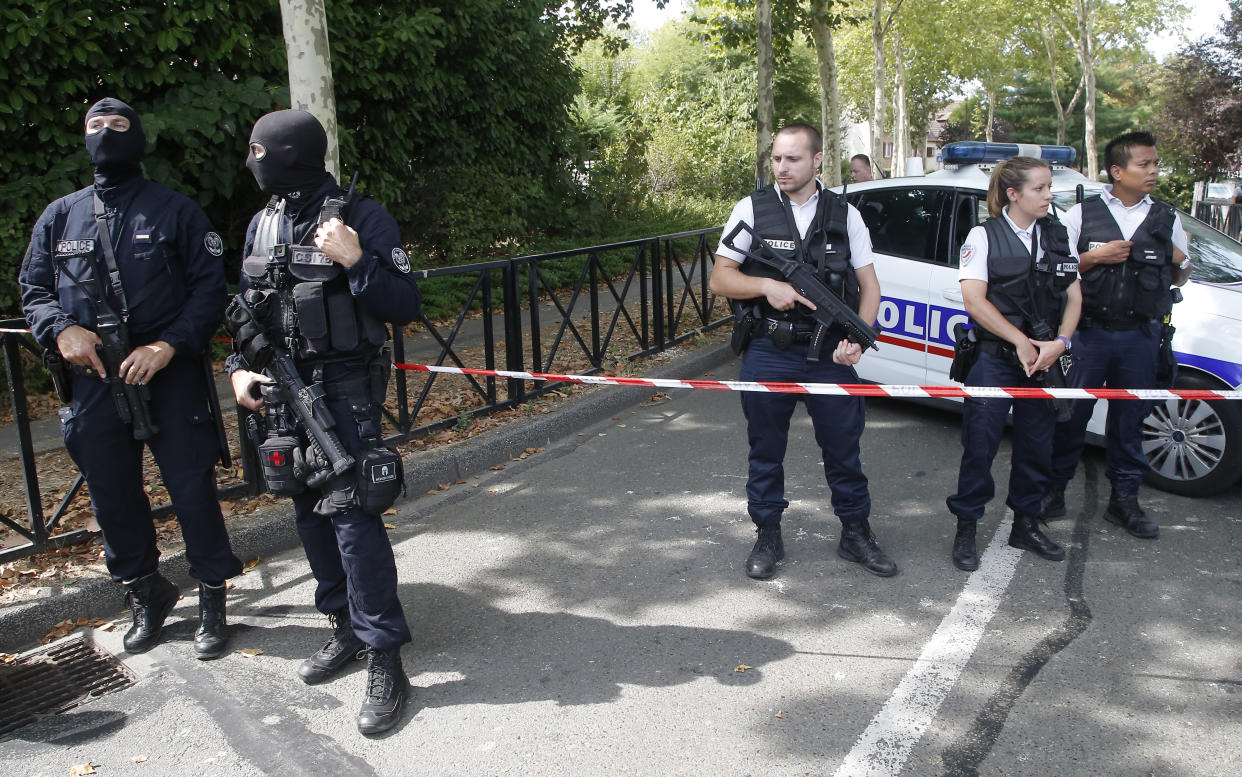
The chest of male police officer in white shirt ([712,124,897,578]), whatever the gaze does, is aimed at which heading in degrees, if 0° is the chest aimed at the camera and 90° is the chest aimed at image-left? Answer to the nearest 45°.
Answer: approximately 0°

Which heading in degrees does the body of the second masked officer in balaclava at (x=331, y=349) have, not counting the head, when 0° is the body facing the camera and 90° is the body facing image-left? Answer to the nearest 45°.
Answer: approximately 45°

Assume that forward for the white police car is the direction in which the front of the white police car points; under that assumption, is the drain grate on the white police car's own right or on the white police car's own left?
on the white police car's own right

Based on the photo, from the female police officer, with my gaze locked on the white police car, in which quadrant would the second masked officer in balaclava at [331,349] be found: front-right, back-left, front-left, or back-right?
back-left

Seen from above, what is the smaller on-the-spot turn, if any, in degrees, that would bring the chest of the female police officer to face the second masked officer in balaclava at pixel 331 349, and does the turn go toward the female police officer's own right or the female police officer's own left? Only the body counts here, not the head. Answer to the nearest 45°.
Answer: approximately 90° to the female police officer's own right

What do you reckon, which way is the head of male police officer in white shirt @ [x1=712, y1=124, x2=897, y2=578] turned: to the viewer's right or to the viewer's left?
to the viewer's left
